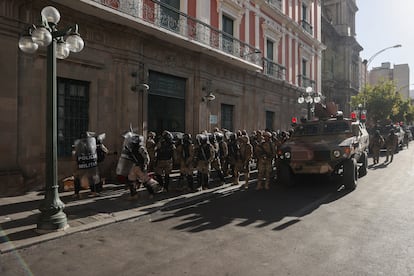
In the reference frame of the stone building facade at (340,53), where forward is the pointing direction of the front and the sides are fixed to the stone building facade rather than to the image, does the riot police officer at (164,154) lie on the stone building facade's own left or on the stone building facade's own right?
on the stone building facade's own right

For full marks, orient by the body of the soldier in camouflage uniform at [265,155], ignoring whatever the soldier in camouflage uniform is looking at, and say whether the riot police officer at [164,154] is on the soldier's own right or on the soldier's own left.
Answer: on the soldier's own right

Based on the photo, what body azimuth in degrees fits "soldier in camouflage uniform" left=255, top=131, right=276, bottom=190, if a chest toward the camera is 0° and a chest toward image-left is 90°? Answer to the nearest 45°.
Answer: approximately 0°

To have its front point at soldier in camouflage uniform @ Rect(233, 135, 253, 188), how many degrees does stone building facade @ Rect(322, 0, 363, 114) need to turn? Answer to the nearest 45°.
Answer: approximately 45° to its right

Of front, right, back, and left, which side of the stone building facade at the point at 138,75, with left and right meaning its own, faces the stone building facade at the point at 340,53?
left

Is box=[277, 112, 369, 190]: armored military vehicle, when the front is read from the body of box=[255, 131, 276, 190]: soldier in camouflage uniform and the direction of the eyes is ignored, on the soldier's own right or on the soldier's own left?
on the soldier's own left

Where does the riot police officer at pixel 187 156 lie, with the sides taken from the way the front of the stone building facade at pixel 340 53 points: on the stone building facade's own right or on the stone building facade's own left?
on the stone building facade's own right

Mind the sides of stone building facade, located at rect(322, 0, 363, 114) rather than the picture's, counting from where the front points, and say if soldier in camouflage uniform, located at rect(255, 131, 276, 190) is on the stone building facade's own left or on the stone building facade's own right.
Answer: on the stone building facade's own right

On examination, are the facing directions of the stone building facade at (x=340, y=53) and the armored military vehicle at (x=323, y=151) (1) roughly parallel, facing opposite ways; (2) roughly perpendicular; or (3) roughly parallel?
roughly perpendicular

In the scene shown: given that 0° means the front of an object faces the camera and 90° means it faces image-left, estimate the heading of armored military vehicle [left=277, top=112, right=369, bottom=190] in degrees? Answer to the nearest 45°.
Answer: approximately 45°

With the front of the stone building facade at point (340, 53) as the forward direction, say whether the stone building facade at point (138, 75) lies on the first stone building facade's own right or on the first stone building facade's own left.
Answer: on the first stone building facade's own right

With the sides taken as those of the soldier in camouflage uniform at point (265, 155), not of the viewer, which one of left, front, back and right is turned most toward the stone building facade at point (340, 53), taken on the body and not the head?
back
